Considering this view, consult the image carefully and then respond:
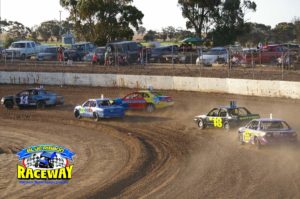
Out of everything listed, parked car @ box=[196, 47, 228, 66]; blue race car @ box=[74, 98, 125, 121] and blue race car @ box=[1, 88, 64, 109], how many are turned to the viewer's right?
0

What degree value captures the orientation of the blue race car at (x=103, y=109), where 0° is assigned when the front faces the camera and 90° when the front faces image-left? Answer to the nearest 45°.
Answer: approximately 135°

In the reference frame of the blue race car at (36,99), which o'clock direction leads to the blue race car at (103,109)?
the blue race car at (103,109) is roughly at 8 o'clock from the blue race car at (36,99).

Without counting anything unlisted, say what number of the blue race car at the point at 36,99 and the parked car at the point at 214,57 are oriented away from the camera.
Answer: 0

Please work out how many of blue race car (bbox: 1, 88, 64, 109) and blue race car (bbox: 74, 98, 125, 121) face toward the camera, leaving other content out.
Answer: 0

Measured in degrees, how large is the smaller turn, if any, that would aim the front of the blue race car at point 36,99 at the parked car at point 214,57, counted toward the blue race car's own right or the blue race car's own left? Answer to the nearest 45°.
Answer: approximately 135° to the blue race car's own right

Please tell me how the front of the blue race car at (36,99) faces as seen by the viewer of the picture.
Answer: facing to the left of the viewer

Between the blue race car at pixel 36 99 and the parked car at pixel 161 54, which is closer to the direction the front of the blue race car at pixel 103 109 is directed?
the blue race car

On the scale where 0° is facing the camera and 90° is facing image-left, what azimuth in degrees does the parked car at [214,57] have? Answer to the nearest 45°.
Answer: approximately 45°

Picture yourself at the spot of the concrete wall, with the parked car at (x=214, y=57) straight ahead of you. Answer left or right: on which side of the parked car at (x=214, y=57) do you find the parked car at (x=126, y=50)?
left

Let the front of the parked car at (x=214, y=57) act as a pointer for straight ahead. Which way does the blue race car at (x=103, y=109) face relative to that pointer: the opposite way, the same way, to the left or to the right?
to the right

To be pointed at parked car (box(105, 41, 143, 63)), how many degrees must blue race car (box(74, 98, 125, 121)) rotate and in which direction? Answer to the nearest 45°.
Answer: approximately 45° to its right

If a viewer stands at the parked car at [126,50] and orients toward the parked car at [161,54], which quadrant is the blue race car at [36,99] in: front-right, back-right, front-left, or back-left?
back-right
